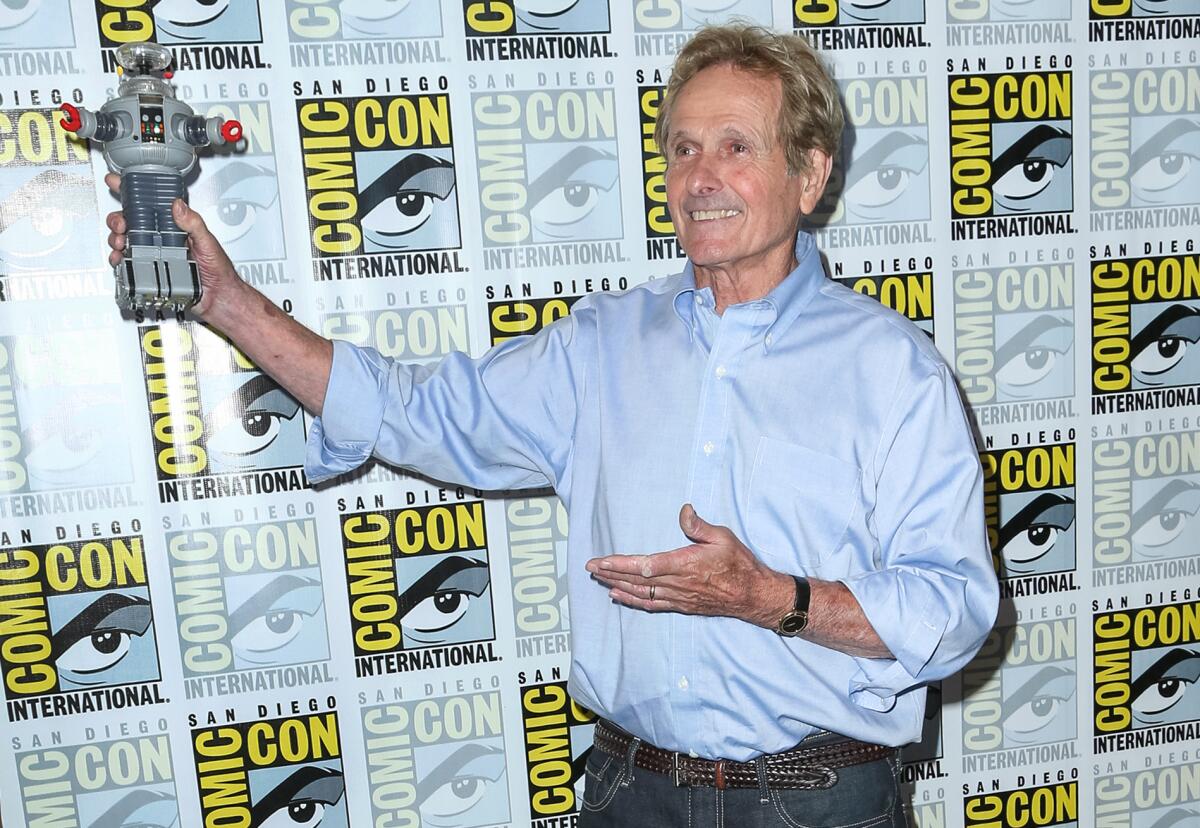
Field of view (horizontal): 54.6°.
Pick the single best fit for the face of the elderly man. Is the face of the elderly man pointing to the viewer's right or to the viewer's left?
to the viewer's left
